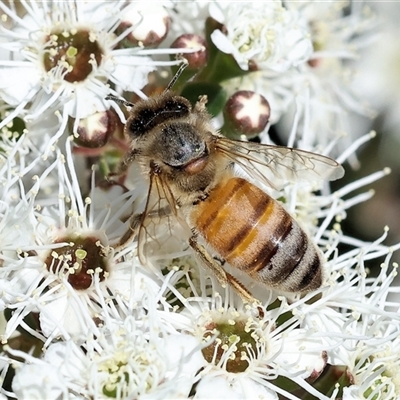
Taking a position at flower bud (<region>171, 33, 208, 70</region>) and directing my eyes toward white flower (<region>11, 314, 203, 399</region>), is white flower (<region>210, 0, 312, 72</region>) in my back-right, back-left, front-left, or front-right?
back-left

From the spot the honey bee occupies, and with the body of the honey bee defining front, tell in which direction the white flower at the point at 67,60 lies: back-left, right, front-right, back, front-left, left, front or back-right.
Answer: front

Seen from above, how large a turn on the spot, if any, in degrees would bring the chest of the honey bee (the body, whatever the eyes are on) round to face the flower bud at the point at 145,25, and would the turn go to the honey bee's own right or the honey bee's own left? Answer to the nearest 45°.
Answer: approximately 45° to the honey bee's own right

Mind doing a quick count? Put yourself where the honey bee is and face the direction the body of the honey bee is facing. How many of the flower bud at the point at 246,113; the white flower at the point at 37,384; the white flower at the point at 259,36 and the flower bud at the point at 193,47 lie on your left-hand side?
1

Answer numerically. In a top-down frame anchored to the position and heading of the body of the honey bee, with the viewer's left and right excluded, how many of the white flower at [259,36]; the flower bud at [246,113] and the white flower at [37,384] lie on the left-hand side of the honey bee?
1

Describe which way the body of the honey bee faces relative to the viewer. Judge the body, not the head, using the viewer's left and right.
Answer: facing away from the viewer and to the left of the viewer

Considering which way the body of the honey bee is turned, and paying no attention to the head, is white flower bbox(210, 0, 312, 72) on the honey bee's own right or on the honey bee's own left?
on the honey bee's own right

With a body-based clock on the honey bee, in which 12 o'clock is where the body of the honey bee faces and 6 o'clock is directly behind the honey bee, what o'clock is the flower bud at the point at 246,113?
The flower bud is roughly at 2 o'clock from the honey bee.

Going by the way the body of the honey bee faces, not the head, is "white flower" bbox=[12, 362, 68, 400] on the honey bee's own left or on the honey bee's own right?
on the honey bee's own left

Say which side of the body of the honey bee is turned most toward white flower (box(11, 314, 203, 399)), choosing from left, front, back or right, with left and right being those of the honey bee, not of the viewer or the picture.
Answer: left
